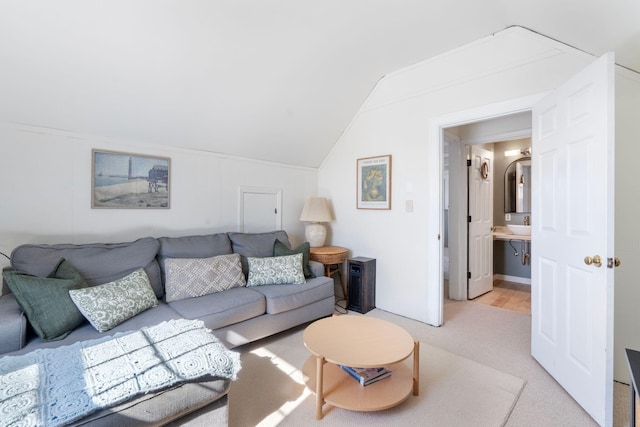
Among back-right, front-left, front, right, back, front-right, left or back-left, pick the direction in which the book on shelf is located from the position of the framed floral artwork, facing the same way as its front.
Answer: front-left

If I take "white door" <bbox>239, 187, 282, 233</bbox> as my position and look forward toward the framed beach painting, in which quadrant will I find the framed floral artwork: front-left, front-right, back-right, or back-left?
back-left

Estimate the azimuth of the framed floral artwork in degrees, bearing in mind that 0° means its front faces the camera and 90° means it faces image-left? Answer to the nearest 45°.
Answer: approximately 45°

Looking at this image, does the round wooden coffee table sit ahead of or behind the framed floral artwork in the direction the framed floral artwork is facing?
ahead
